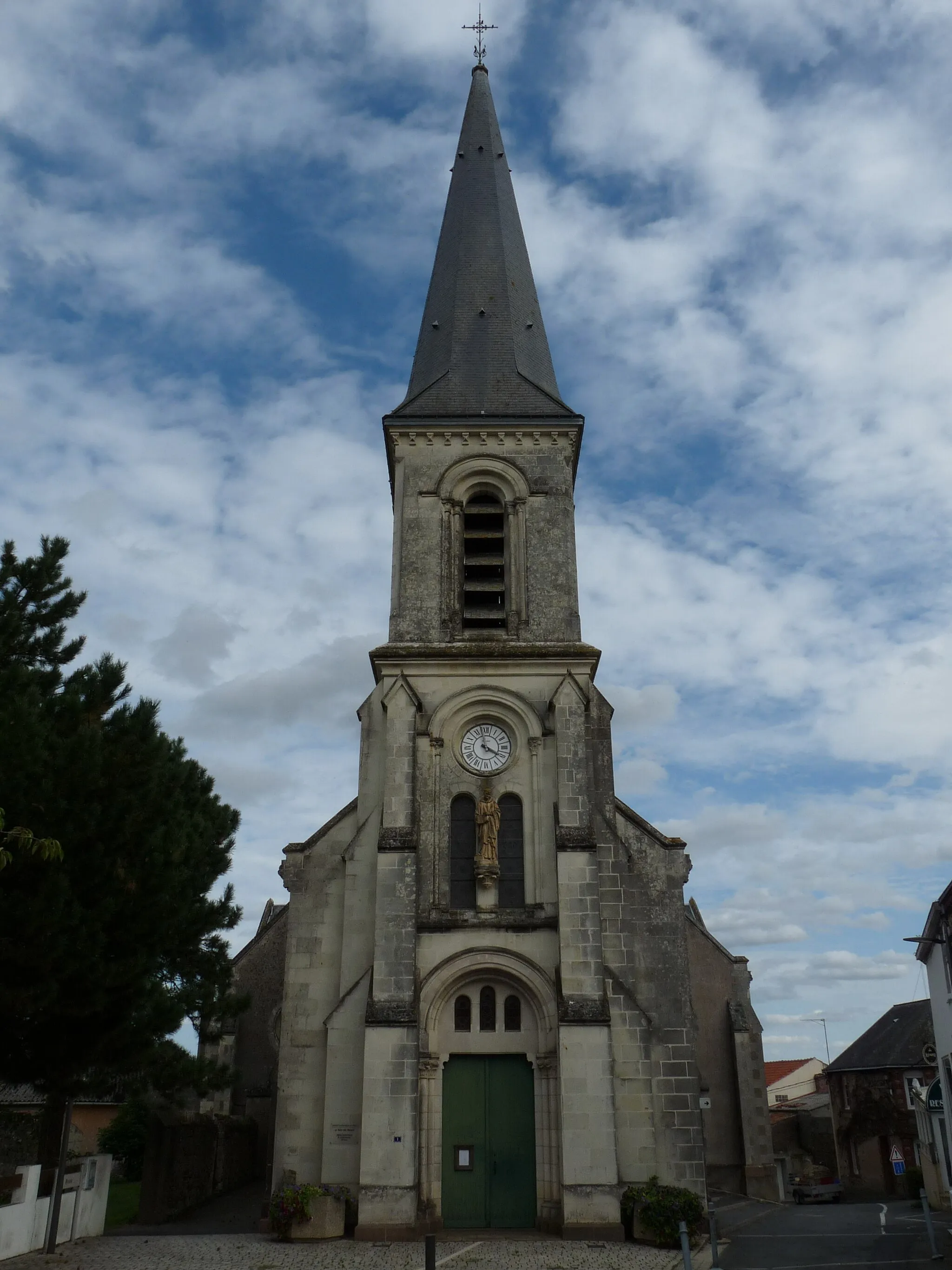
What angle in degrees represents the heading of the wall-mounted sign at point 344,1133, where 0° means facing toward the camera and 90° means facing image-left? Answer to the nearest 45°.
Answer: approximately 0°

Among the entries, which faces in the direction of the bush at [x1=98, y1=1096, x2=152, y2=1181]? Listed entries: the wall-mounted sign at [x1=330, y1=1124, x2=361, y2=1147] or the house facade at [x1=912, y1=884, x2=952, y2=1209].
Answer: the house facade

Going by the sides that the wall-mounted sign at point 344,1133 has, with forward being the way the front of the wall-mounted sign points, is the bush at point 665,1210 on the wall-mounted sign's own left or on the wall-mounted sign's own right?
on the wall-mounted sign's own left

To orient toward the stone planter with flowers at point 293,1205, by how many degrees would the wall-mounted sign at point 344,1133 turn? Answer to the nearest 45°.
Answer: approximately 45° to its right

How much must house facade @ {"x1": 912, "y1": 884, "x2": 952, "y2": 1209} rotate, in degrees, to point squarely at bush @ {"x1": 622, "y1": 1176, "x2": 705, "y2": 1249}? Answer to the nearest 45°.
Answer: approximately 45° to its left

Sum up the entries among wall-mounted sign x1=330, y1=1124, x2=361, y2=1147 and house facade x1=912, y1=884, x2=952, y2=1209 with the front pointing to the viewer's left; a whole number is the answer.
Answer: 1

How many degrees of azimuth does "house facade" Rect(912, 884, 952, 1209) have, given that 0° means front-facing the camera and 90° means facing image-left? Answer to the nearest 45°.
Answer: approximately 90°

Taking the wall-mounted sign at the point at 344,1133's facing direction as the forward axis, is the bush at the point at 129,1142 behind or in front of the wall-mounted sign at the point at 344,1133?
behind

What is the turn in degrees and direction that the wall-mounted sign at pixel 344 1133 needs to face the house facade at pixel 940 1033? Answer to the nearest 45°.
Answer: approximately 90° to its left

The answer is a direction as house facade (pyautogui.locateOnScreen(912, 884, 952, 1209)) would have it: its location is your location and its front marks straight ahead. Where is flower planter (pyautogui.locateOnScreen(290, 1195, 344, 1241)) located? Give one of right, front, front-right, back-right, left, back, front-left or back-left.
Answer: front-left

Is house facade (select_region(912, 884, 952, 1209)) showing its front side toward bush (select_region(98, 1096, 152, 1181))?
yes
